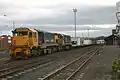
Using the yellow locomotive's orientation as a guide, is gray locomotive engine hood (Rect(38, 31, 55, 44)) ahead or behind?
behind

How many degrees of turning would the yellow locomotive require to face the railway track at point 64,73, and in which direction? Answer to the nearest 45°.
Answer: approximately 45° to its left

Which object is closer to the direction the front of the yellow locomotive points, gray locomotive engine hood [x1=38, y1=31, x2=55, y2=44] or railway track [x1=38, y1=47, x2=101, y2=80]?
the railway track

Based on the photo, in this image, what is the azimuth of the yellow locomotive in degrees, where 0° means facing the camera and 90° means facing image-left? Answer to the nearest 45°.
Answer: approximately 45°
